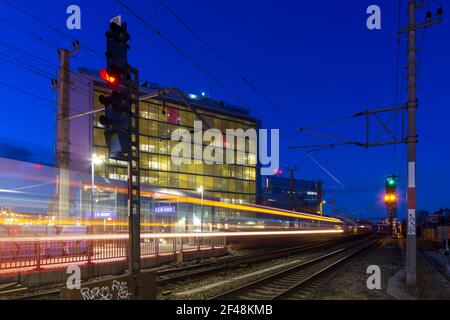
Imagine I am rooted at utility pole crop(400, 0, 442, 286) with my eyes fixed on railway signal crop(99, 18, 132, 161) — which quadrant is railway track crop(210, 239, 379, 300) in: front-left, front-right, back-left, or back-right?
front-right

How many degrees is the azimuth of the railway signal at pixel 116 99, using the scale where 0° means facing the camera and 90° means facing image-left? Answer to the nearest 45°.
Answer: approximately 45°

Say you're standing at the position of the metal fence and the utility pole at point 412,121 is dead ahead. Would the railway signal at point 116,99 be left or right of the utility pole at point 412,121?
right

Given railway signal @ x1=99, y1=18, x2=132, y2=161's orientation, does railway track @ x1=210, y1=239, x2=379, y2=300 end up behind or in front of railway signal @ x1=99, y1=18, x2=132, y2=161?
behind

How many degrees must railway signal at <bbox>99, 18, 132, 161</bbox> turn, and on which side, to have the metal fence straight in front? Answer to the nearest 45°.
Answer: approximately 135° to its right

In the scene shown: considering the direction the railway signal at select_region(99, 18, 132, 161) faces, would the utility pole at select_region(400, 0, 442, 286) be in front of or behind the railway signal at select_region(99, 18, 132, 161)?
behind

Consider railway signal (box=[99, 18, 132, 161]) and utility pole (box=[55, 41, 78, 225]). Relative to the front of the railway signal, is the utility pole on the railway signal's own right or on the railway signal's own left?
on the railway signal's own right
